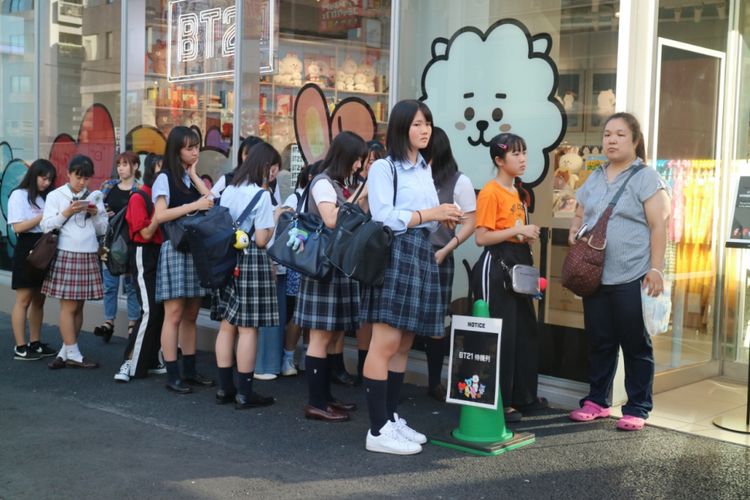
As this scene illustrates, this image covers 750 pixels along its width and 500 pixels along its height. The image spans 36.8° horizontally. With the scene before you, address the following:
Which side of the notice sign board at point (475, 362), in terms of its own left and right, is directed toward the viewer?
front

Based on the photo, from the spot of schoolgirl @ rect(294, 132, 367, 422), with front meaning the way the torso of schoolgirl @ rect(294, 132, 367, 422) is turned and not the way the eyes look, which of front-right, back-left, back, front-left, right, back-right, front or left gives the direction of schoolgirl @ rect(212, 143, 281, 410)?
back-left

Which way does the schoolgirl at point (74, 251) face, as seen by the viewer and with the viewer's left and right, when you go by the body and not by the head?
facing the viewer and to the right of the viewer

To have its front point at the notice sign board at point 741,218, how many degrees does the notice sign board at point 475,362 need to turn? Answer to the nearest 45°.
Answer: approximately 135° to its left

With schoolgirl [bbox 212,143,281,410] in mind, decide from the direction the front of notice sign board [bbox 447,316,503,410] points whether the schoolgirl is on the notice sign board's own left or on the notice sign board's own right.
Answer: on the notice sign board's own right

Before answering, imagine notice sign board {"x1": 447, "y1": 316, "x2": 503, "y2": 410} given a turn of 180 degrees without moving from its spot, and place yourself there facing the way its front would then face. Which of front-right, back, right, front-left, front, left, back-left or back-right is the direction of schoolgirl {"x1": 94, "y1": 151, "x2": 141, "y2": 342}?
front-left
